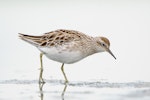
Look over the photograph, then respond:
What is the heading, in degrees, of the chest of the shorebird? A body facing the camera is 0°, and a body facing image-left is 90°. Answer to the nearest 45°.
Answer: approximately 270°
